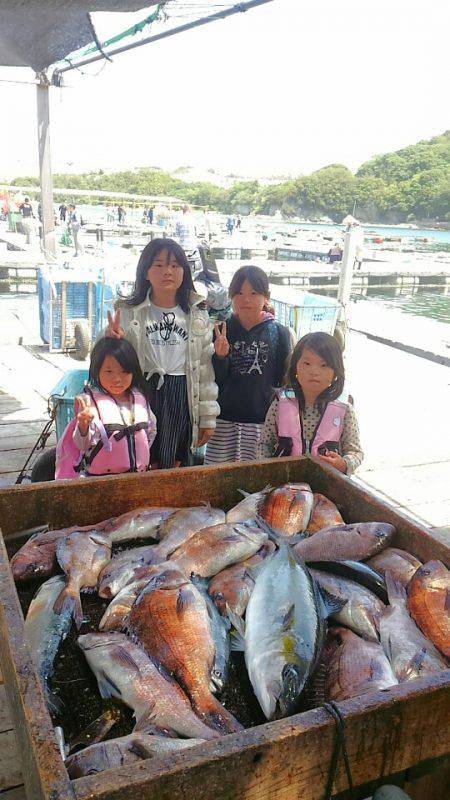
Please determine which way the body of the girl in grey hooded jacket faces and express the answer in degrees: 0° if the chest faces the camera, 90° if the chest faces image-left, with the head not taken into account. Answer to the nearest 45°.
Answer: approximately 0°

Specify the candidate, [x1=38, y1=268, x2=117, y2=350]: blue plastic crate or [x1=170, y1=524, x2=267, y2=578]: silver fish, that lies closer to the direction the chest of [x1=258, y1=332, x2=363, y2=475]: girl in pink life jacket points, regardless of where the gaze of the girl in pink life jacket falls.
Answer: the silver fish

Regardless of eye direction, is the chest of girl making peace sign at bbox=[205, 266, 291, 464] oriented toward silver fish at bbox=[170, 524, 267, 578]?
yes

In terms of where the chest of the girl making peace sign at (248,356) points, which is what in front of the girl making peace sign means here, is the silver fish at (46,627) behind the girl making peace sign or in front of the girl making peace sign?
in front

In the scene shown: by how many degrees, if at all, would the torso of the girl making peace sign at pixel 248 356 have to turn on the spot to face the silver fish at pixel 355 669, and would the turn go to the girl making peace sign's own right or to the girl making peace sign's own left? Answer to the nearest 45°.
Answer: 0° — they already face it

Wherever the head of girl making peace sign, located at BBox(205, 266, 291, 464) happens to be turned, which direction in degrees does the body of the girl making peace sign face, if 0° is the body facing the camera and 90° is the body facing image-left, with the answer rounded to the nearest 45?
approximately 0°

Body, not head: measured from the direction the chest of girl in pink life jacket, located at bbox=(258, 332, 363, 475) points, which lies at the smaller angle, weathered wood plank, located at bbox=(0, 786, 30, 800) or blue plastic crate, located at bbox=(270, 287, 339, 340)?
the weathered wood plank

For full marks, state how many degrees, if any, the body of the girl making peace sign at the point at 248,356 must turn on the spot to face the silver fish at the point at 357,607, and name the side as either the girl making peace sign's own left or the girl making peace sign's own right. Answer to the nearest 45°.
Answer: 0° — they already face it
